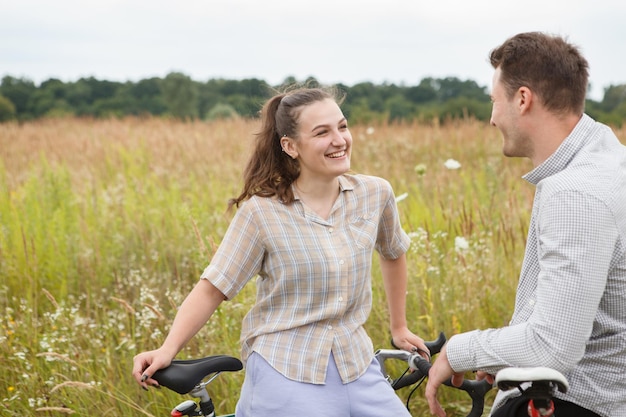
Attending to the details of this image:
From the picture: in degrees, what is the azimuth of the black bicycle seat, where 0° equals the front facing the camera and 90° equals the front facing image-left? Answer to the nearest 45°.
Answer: approximately 270°

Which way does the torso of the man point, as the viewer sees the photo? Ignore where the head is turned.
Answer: to the viewer's left

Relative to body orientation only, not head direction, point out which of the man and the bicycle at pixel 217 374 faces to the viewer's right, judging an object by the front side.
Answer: the bicycle

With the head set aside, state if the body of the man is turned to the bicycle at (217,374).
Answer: yes

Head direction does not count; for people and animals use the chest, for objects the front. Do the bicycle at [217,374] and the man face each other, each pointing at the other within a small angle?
yes

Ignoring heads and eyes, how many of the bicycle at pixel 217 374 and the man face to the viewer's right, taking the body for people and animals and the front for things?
1

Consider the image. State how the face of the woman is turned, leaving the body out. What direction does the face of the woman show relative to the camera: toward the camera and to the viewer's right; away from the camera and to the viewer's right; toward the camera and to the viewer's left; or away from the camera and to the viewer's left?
toward the camera and to the viewer's right

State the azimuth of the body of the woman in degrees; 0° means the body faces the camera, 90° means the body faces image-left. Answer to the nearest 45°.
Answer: approximately 315°

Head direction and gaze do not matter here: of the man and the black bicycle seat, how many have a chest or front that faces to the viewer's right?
1

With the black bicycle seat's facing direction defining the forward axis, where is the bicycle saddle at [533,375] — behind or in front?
in front

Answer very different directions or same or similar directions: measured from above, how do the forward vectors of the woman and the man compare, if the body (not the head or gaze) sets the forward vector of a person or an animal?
very different directions
